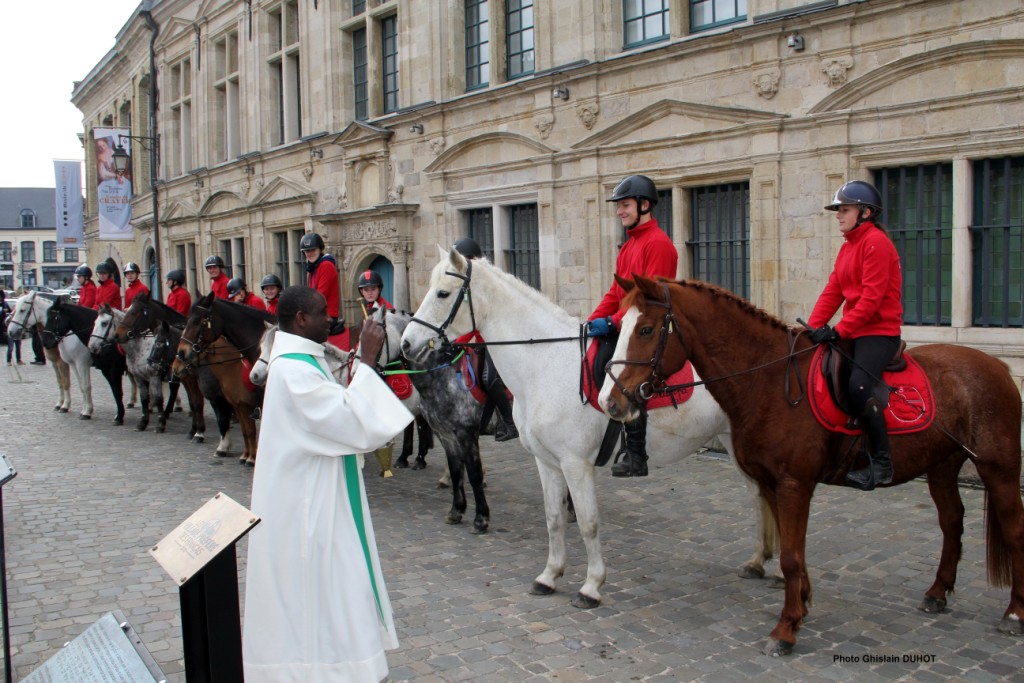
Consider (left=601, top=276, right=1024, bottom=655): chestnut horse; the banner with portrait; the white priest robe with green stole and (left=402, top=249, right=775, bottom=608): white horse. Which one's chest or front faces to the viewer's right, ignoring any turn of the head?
the white priest robe with green stole

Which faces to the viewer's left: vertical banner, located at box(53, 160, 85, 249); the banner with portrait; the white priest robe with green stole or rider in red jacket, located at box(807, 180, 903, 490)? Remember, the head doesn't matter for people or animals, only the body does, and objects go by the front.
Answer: the rider in red jacket

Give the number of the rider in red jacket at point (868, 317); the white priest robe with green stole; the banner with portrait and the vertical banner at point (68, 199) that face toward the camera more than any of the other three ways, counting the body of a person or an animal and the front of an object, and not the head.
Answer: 2

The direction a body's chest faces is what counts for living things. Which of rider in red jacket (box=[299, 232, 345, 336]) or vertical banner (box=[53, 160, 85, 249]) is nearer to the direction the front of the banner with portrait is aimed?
the rider in red jacket

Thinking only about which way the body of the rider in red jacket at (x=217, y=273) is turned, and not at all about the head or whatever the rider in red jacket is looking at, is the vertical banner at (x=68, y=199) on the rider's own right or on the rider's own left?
on the rider's own right

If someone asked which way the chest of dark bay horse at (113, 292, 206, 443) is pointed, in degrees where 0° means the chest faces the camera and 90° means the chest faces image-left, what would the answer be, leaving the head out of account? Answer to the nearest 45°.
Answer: approximately 45°

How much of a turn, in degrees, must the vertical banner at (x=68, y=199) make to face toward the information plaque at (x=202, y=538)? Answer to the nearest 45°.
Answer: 0° — it already faces it

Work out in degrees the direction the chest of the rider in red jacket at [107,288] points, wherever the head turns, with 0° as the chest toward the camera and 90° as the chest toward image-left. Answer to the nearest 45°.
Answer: approximately 45°

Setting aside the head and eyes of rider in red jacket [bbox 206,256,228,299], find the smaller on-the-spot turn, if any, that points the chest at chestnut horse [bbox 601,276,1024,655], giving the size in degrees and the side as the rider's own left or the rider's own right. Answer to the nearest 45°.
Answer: approximately 45° to the rider's own left

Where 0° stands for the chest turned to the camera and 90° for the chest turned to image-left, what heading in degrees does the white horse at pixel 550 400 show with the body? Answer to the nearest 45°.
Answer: approximately 45°

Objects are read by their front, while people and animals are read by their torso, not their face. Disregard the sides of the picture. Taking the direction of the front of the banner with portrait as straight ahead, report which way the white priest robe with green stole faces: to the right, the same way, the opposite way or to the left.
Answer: to the left
